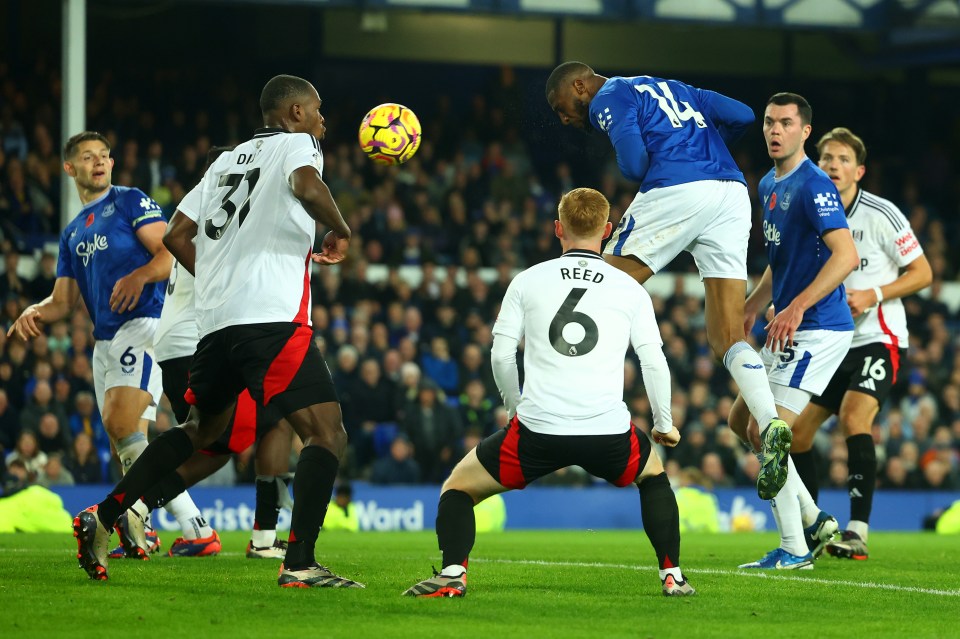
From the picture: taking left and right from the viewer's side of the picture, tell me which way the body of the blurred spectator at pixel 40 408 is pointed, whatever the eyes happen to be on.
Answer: facing the viewer

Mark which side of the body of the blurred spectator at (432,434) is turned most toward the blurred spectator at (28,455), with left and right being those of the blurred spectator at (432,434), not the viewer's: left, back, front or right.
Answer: right

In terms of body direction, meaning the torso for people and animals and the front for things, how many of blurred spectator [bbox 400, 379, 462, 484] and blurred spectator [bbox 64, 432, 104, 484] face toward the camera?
2

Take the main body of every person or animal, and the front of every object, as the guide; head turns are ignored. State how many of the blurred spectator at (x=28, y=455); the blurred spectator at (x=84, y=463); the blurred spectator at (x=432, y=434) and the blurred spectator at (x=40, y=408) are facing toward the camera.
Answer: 4

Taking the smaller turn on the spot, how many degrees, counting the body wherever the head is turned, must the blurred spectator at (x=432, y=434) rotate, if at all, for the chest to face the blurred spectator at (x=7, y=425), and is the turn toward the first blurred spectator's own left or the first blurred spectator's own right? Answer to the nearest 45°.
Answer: approximately 90° to the first blurred spectator's own right

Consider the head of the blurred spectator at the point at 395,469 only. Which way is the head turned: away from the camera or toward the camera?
toward the camera

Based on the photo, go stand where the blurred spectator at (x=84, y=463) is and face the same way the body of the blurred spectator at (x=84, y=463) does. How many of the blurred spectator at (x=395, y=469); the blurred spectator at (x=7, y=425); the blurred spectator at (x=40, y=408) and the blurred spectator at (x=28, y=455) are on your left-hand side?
1

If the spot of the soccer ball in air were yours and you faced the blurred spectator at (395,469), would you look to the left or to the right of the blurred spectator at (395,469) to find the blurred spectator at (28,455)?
left

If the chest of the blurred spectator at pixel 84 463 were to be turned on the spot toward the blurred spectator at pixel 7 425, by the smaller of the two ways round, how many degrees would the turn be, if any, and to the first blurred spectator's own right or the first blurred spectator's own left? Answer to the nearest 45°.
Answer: approximately 135° to the first blurred spectator's own right

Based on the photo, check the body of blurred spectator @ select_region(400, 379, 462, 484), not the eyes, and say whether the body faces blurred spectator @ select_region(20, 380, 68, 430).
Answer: no

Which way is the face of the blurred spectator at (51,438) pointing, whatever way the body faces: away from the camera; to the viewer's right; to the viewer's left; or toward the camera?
toward the camera

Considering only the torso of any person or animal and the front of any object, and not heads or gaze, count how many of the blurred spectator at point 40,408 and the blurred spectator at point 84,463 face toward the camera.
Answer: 2

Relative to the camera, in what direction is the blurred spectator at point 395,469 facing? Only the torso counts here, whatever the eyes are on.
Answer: toward the camera

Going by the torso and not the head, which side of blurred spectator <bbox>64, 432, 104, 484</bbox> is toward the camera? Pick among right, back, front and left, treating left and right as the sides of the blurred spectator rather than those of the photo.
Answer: front
